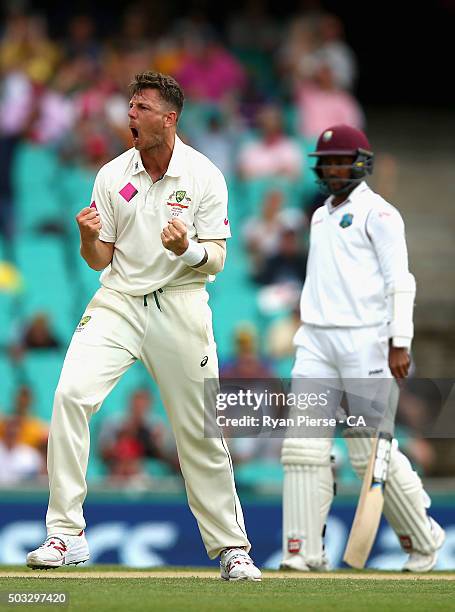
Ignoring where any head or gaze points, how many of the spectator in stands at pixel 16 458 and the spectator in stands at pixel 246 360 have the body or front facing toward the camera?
2

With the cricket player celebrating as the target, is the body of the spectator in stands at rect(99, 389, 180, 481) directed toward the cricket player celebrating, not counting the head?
yes

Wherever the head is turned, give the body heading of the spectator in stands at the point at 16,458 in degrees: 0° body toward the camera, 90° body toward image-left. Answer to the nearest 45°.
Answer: approximately 0°

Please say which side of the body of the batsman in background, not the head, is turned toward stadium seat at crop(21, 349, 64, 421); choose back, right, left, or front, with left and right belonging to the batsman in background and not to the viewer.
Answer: right
